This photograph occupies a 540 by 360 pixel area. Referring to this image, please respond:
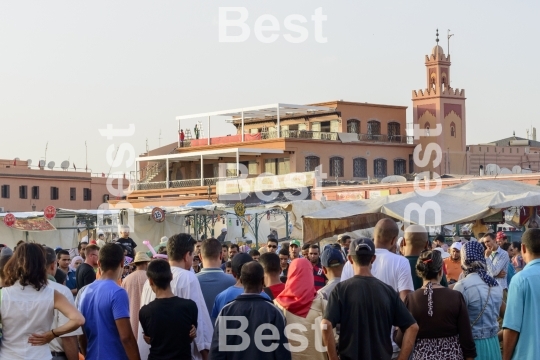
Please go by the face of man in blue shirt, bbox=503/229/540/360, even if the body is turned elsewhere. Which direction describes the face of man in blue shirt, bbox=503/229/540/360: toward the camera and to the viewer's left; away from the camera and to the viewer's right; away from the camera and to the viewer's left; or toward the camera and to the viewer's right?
away from the camera and to the viewer's left

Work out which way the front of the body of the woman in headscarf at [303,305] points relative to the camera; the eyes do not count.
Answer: away from the camera

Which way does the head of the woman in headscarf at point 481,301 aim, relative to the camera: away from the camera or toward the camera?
away from the camera

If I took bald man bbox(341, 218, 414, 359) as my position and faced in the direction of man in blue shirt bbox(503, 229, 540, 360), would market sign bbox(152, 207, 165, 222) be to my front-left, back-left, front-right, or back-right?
back-left

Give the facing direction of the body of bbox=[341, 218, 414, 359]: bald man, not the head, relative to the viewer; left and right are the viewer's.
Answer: facing away from the viewer

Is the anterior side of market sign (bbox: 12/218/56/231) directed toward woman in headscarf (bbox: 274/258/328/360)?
yes

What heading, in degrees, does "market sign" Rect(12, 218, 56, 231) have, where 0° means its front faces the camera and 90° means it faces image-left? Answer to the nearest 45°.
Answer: approximately 0°

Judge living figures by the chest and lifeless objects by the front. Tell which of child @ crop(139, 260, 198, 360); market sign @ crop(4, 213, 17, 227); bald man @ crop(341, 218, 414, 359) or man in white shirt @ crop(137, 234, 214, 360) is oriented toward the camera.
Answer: the market sign

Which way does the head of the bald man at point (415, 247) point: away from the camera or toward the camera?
away from the camera
